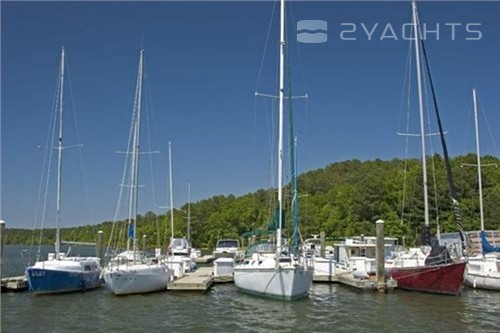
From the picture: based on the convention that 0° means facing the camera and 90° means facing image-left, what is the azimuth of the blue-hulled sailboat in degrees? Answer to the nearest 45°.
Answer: approximately 45°

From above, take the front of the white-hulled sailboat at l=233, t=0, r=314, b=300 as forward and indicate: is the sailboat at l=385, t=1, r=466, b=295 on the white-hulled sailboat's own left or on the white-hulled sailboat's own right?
on the white-hulled sailboat's own left

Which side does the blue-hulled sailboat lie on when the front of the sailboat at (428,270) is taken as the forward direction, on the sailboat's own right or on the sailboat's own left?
on the sailboat's own right

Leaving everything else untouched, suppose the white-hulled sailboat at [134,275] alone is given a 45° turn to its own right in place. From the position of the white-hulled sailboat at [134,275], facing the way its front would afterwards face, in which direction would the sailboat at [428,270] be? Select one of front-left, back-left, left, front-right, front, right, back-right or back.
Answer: back

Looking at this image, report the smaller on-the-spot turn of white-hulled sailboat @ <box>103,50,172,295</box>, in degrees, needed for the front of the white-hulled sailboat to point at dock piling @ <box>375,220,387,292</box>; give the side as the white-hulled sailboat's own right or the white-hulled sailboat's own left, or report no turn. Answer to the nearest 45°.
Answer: approximately 135° to the white-hulled sailboat's own left
